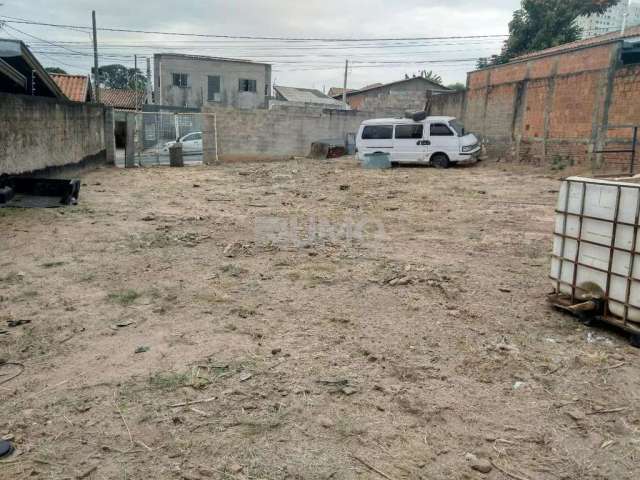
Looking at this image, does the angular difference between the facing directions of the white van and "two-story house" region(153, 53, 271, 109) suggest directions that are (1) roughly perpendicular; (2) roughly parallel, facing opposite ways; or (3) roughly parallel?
roughly perpendicular

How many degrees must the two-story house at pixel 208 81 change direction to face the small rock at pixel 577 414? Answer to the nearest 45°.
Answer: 0° — it already faces it

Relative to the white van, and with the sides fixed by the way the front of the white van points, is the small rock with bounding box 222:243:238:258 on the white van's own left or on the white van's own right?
on the white van's own right

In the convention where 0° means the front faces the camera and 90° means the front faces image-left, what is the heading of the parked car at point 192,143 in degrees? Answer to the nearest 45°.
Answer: approximately 90°

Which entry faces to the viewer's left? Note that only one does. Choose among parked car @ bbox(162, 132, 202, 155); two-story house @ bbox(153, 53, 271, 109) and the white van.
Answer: the parked car

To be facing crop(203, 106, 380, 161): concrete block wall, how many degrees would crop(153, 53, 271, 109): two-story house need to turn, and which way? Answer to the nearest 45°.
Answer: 0° — it already faces it

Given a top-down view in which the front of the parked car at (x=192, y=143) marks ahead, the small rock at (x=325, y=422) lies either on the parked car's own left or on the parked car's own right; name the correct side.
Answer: on the parked car's own left

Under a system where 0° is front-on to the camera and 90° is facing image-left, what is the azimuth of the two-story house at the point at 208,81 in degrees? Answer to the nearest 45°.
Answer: approximately 0°

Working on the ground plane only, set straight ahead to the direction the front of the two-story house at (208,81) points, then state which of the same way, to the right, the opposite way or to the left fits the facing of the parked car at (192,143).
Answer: to the right

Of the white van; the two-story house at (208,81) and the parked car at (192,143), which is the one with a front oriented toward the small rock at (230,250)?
the two-story house

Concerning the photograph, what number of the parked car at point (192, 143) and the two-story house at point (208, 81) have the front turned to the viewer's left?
1

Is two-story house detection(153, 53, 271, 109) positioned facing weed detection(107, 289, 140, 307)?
yes

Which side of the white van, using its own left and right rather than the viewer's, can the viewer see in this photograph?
right

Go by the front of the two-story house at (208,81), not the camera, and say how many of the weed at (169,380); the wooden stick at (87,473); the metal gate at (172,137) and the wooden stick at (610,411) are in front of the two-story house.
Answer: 4

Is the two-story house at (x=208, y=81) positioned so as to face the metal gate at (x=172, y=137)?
yes
